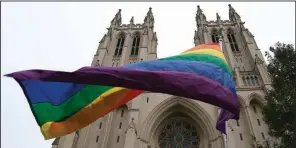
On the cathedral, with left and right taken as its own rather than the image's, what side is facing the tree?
front

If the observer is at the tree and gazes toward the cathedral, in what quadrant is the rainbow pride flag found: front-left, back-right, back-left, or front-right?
back-left

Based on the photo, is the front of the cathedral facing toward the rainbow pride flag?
yes

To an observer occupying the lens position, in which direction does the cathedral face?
facing the viewer
